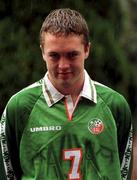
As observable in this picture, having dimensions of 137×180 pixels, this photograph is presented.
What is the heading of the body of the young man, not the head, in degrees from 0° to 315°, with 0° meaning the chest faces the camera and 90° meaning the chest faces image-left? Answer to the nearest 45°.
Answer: approximately 0°
